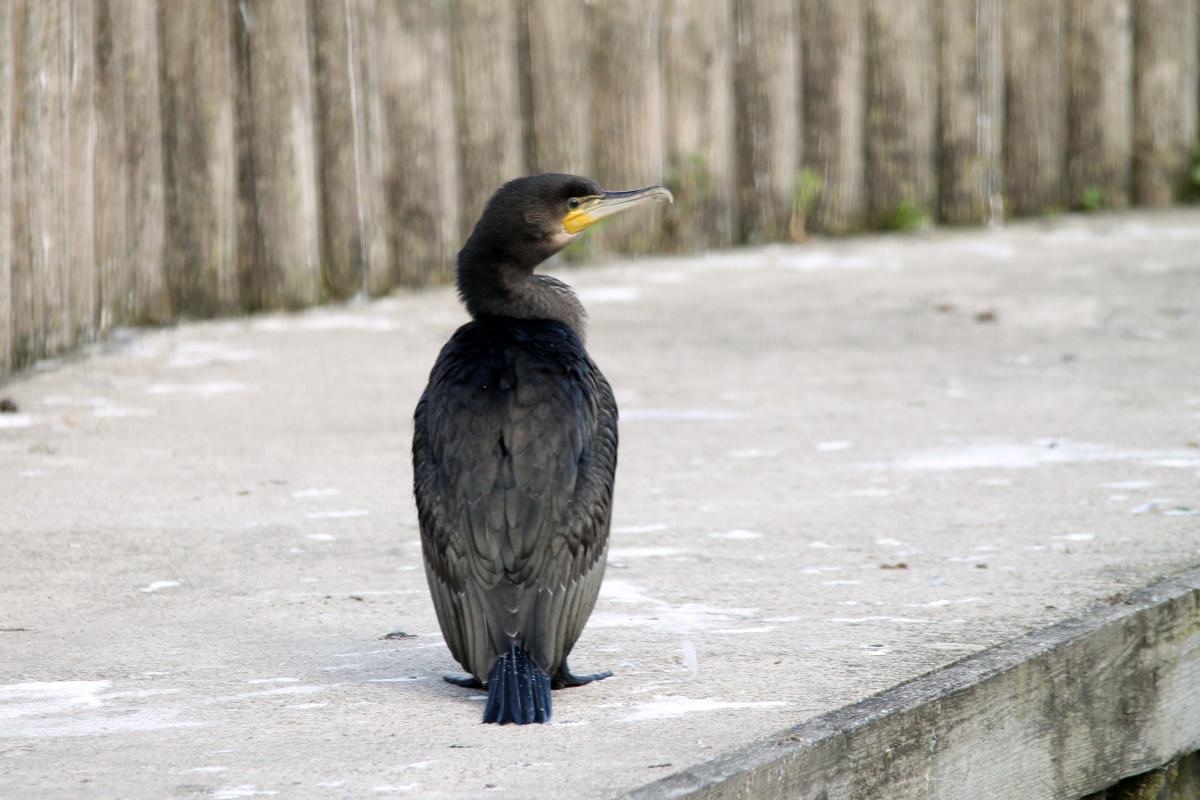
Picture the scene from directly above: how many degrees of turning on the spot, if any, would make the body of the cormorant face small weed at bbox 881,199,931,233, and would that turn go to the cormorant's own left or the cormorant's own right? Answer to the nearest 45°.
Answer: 0° — it already faces it

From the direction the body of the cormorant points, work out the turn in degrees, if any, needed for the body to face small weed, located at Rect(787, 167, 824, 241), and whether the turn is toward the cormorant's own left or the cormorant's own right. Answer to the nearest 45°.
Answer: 0° — it already faces it

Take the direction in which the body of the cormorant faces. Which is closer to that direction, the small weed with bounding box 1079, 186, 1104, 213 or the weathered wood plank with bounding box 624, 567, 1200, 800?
the small weed

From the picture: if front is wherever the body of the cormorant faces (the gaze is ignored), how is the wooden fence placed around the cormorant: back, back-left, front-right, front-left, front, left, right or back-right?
front

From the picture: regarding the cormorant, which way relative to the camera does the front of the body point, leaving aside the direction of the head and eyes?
away from the camera

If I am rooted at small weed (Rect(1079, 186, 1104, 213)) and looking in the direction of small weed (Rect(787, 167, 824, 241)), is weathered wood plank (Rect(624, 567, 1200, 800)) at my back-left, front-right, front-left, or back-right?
front-left

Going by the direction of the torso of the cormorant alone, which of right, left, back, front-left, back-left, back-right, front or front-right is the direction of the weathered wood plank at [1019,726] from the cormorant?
right
